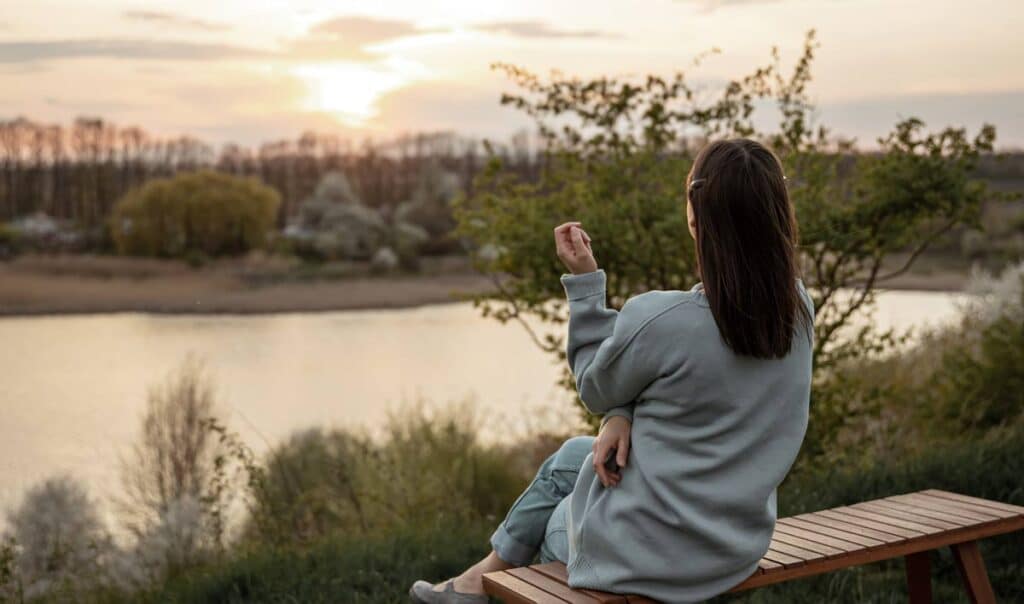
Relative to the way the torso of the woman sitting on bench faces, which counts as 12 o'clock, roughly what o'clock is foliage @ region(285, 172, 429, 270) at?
The foliage is roughly at 1 o'clock from the woman sitting on bench.

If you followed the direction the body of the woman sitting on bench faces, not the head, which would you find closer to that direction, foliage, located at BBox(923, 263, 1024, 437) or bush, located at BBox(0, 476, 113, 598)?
the bush

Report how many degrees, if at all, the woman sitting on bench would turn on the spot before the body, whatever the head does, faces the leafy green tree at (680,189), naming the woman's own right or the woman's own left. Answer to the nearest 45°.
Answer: approximately 45° to the woman's own right

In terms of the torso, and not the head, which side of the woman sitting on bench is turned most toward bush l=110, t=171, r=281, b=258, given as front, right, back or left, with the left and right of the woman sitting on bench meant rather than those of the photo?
front

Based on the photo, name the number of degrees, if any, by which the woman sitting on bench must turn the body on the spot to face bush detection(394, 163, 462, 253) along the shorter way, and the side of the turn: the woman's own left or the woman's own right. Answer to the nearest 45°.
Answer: approximately 45° to the woman's own right

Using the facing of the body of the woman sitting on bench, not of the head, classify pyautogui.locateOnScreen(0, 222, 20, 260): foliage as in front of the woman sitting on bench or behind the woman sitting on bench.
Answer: in front

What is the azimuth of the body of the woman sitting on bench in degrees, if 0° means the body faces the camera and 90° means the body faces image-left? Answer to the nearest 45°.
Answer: approximately 135°

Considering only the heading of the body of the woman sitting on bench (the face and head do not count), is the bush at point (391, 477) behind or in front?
in front

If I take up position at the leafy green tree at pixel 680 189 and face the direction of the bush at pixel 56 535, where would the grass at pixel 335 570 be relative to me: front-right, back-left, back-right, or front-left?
front-left

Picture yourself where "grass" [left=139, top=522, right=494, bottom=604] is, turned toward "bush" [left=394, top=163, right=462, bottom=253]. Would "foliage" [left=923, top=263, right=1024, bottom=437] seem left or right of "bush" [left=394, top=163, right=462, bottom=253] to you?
right

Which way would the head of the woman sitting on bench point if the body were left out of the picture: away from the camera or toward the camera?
away from the camera
